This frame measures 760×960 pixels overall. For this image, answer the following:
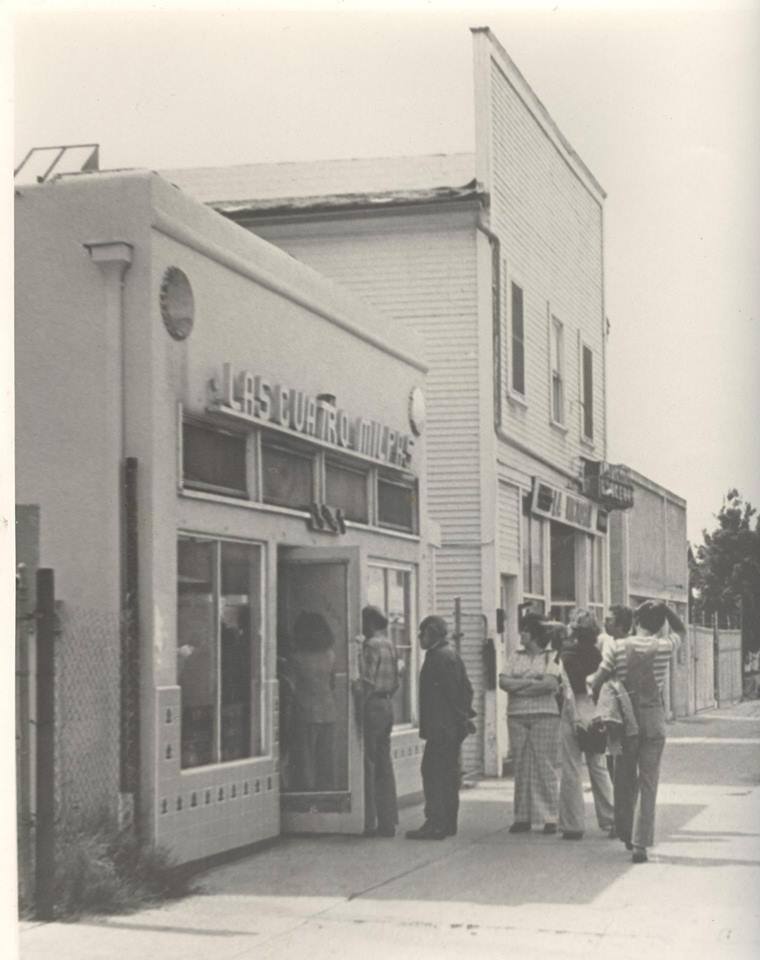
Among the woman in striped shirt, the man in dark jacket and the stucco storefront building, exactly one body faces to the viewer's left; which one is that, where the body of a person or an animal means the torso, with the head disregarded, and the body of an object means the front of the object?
the man in dark jacket

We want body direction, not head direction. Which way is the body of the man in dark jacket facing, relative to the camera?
to the viewer's left

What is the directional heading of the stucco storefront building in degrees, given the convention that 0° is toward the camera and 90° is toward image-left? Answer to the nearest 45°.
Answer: approximately 315°

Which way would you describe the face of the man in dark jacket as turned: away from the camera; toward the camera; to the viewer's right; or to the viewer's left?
to the viewer's left

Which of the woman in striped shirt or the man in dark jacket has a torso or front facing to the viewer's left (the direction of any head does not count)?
the man in dark jacket

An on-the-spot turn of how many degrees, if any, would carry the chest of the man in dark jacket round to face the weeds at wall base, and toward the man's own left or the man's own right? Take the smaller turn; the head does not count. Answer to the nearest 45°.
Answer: approximately 45° to the man's own left

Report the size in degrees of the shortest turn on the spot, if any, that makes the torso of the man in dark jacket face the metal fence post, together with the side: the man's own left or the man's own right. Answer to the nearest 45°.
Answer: approximately 45° to the man's own left
